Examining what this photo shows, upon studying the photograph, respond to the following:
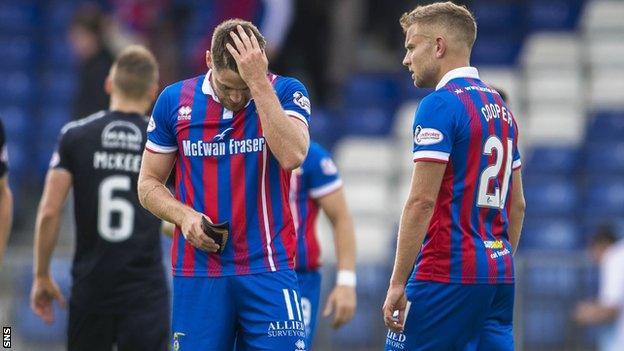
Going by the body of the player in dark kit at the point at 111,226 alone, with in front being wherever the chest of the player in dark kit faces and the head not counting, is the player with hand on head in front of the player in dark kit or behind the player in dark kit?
behind

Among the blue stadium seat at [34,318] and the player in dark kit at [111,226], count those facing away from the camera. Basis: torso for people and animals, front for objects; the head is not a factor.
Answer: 1

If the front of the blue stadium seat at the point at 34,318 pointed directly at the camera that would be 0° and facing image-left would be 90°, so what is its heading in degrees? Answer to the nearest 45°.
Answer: approximately 0°

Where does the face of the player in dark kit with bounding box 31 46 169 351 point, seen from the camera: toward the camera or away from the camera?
away from the camera

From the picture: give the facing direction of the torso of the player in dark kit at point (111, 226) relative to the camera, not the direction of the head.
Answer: away from the camera

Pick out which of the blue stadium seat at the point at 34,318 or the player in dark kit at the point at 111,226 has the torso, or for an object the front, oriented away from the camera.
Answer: the player in dark kit

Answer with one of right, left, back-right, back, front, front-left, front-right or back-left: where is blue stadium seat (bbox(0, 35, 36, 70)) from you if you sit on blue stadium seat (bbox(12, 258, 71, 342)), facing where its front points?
back

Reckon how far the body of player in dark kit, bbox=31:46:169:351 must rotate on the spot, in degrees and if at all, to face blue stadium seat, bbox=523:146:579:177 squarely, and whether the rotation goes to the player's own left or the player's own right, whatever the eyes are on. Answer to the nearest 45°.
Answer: approximately 45° to the player's own right
